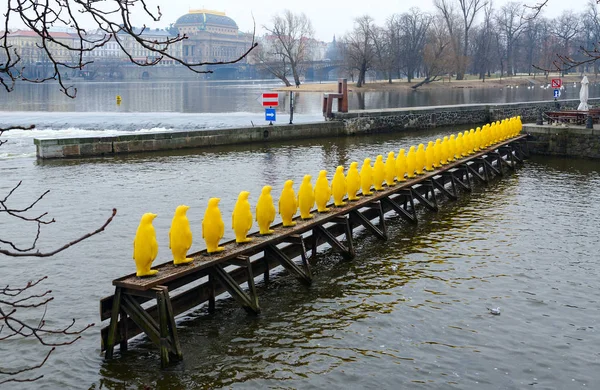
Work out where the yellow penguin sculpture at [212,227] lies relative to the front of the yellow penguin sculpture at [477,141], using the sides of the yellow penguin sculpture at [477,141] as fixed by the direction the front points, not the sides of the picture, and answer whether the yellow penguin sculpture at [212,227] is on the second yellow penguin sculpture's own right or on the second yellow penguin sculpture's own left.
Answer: on the second yellow penguin sculpture's own right

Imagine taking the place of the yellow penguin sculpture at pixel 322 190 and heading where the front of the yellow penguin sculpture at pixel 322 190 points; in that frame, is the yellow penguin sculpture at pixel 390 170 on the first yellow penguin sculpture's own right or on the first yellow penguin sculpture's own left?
on the first yellow penguin sculpture's own left

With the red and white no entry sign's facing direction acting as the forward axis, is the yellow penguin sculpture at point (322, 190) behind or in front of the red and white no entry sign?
in front

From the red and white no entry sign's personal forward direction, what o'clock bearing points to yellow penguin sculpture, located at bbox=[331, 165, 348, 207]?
The yellow penguin sculpture is roughly at 12 o'clock from the red and white no entry sign.
